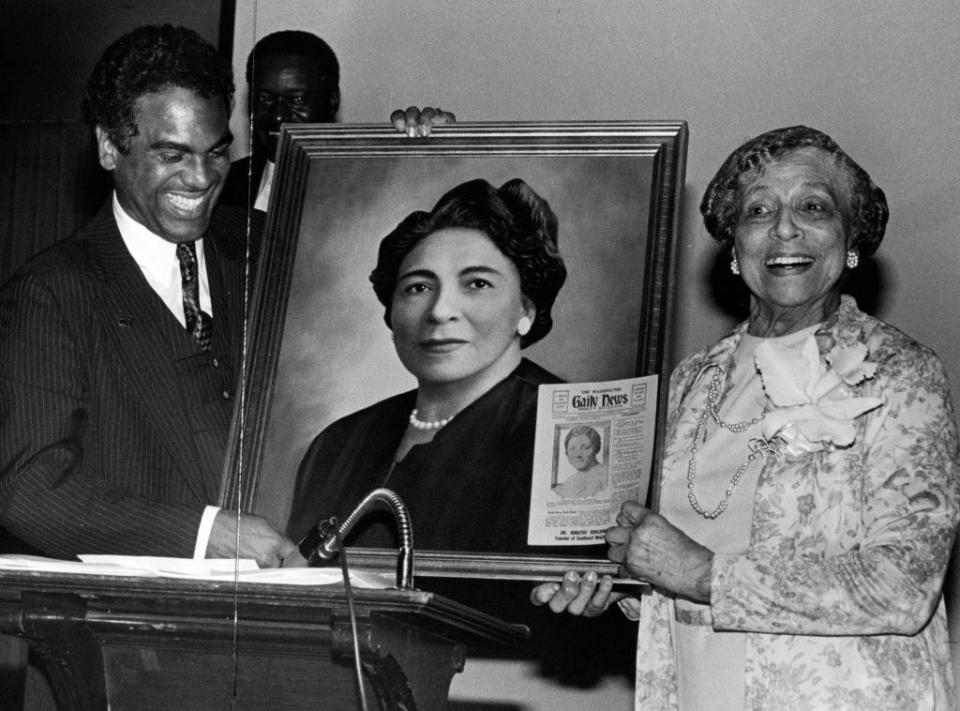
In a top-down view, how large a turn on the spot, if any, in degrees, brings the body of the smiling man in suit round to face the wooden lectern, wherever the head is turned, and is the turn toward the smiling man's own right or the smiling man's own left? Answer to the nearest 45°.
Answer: approximately 45° to the smiling man's own right

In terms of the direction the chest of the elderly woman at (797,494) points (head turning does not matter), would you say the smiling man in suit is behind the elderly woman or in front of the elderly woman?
in front

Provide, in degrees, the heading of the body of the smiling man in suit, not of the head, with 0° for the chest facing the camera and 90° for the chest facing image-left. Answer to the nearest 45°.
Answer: approximately 315°

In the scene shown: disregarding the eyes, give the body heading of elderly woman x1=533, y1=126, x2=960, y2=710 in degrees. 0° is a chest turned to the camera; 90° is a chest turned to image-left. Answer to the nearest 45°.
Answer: approximately 45°

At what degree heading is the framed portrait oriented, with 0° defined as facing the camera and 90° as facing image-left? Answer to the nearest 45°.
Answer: approximately 0°

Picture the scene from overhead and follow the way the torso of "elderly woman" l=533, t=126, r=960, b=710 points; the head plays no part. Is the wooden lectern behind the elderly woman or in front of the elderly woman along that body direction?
in front
